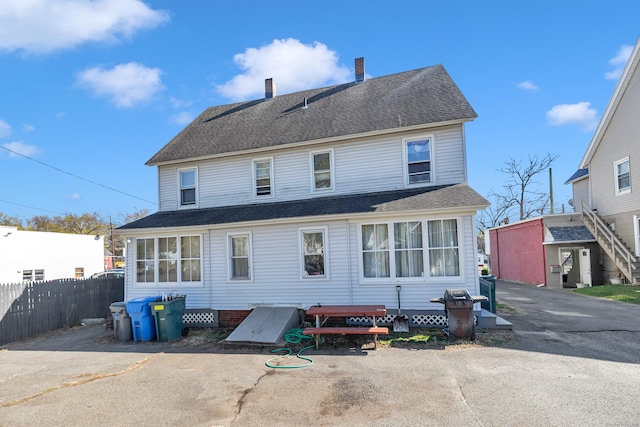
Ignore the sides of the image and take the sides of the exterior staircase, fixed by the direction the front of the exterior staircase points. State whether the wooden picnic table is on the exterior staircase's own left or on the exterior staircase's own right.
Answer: on the exterior staircase's own right

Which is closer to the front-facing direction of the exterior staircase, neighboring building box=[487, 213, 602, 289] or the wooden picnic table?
the wooden picnic table

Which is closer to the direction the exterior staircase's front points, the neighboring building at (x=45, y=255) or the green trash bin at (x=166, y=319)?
the green trash bin

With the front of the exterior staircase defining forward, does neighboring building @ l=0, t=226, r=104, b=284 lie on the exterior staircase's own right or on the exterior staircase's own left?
on the exterior staircase's own right

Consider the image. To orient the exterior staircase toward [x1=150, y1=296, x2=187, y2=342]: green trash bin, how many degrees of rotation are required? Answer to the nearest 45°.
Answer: approximately 90° to its right

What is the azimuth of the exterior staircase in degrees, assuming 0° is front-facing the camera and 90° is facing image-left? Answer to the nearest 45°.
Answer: approximately 315°

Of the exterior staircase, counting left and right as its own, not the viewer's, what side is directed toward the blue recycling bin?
right
